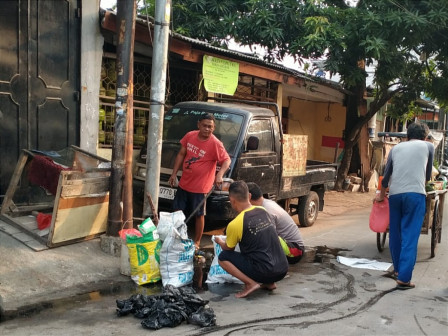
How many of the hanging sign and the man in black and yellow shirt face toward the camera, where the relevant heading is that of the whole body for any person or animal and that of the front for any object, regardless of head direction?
1

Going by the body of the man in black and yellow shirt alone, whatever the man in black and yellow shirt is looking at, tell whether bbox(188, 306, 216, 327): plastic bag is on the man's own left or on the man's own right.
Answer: on the man's own left

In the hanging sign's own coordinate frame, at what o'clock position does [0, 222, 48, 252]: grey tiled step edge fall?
The grey tiled step edge is roughly at 1 o'clock from the hanging sign.

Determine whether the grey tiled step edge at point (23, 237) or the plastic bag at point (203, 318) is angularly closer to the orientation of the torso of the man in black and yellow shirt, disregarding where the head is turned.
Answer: the grey tiled step edge

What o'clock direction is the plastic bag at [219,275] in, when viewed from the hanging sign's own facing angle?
The plastic bag is roughly at 12 o'clock from the hanging sign.

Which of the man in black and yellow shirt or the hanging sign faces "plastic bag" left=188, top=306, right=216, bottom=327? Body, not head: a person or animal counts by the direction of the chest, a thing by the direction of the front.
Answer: the hanging sign
